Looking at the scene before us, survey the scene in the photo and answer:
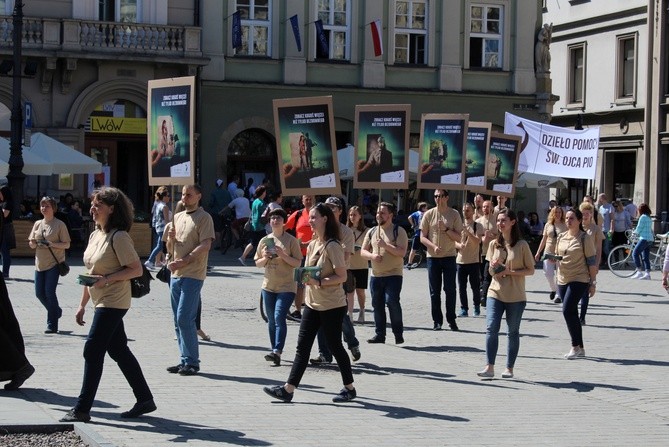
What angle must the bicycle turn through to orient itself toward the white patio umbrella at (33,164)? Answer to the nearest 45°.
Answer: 0° — it already faces it

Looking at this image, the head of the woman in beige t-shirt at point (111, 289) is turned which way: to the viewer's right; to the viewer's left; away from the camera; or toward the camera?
to the viewer's left

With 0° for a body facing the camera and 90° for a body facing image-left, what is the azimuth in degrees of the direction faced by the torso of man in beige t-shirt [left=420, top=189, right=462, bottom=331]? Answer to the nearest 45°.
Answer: approximately 0°

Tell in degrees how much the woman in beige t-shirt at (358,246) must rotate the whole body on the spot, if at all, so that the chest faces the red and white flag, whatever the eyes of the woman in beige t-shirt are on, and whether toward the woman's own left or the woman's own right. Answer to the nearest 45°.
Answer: approximately 135° to the woman's own right

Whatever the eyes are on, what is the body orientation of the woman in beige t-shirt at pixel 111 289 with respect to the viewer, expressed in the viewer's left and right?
facing to the left of the viewer

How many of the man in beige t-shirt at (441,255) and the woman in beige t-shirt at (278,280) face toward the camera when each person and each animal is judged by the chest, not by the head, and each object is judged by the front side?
2

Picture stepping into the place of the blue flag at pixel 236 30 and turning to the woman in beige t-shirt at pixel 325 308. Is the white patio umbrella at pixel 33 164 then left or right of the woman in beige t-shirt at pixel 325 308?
right

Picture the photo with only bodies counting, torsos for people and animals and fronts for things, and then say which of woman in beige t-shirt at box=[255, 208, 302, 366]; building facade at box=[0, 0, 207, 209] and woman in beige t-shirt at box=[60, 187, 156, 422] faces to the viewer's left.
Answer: woman in beige t-shirt at box=[60, 187, 156, 422]
